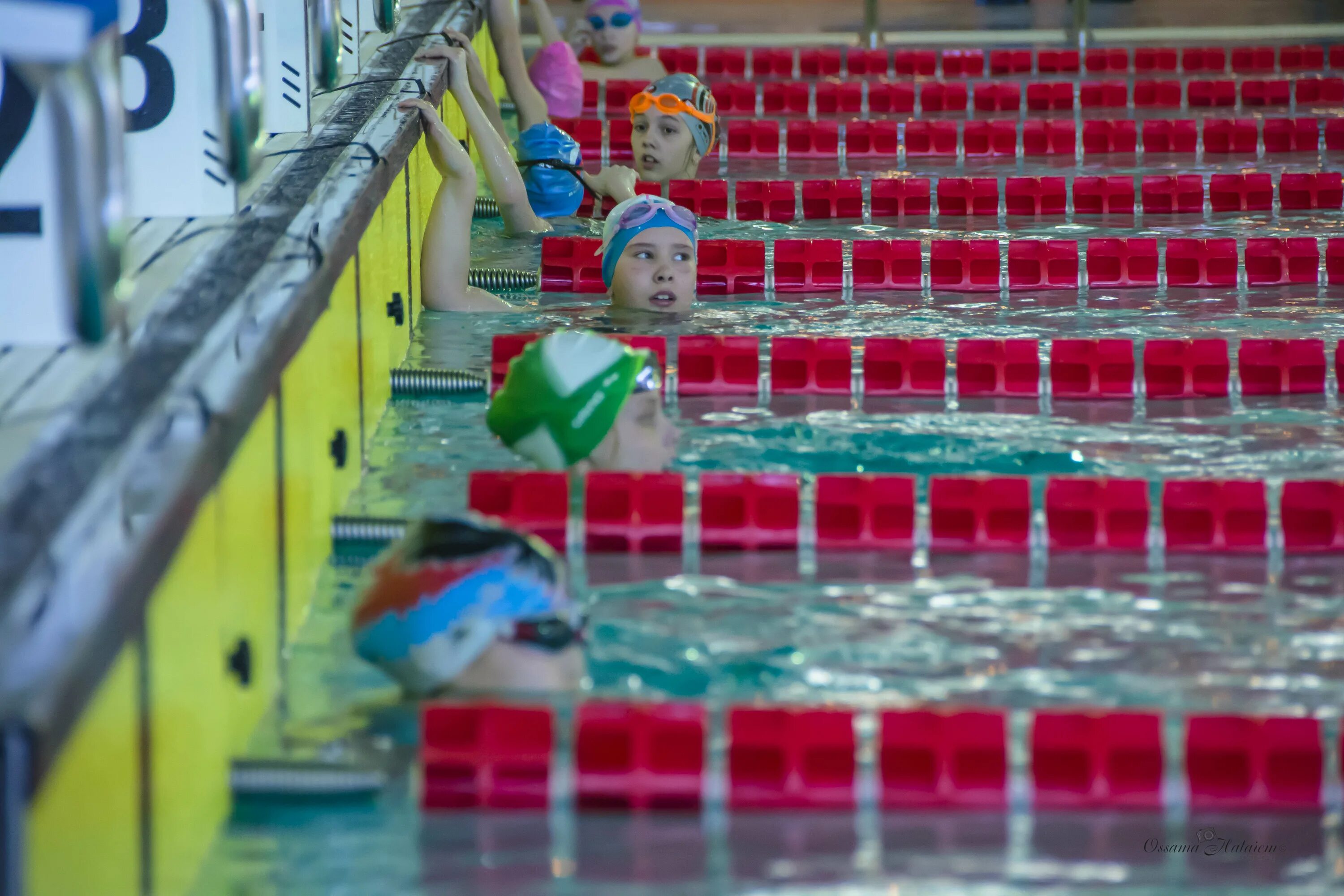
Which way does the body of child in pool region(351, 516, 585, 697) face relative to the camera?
to the viewer's right

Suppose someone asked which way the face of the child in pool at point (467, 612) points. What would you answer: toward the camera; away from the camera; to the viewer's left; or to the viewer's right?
to the viewer's right

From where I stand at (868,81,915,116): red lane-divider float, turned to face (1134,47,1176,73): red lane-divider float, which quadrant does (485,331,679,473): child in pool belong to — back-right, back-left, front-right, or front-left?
back-right

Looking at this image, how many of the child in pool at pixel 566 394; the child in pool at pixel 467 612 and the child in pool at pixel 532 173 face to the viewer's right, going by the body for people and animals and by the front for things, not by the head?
2

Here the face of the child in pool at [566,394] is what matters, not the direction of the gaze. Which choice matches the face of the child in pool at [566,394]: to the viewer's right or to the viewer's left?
to the viewer's right

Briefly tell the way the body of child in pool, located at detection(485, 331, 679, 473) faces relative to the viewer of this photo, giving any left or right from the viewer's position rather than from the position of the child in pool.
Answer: facing to the right of the viewer
